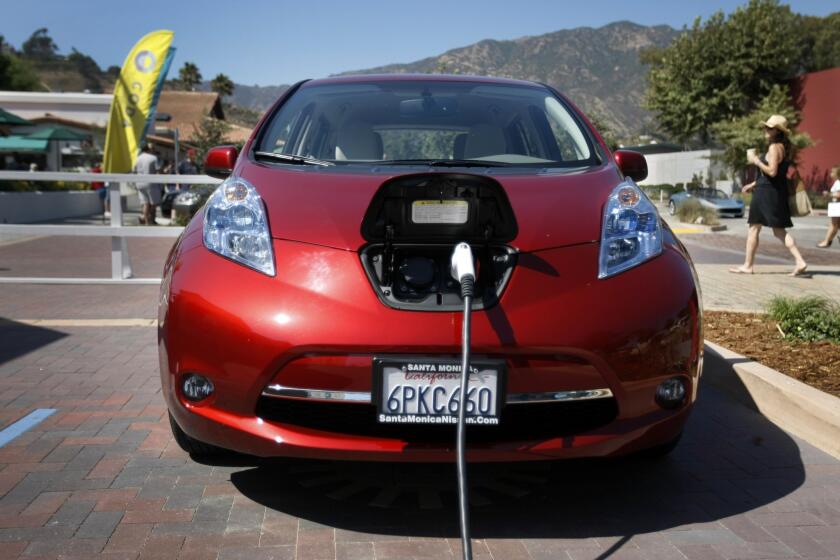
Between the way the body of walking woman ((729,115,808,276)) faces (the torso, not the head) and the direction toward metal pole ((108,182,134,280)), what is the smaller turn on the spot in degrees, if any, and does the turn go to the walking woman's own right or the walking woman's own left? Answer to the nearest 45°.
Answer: approximately 45° to the walking woman's own left

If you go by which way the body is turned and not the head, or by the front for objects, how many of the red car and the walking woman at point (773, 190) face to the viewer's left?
1

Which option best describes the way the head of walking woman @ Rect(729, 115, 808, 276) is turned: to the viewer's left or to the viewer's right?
to the viewer's left

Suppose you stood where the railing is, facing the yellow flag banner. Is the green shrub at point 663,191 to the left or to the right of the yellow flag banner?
right

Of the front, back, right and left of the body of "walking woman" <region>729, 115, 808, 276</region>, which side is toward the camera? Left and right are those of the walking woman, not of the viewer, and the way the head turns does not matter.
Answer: left

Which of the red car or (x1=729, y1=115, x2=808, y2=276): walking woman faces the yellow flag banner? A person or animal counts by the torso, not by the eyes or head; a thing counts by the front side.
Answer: the walking woman

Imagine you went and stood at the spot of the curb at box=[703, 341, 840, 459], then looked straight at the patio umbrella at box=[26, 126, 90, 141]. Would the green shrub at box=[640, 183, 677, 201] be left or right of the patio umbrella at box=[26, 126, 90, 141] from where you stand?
right

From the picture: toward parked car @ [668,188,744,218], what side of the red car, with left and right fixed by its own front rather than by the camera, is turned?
back

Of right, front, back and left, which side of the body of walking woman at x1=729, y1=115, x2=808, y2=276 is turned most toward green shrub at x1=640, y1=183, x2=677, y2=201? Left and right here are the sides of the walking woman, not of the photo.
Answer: right

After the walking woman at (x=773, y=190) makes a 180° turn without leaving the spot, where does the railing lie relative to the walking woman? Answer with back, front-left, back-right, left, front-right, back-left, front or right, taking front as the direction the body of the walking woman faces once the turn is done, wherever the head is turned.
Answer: back-right
